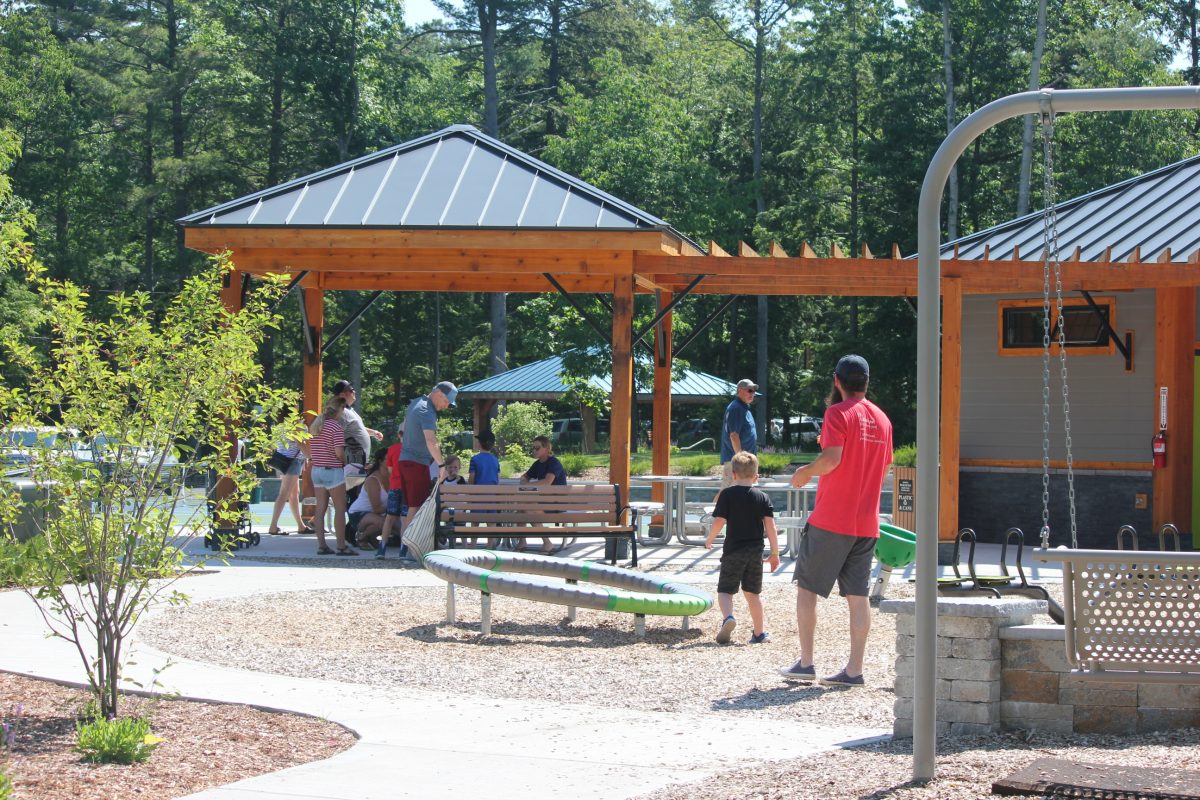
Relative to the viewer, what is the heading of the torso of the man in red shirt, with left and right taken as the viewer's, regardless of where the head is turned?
facing away from the viewer and to the left of the viewer

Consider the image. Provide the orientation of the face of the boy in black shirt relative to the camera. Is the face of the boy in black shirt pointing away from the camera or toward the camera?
away from the camera

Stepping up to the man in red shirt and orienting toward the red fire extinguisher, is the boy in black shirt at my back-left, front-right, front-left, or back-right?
front-left

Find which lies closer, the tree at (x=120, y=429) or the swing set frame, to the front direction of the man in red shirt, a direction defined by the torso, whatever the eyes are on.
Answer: the tree

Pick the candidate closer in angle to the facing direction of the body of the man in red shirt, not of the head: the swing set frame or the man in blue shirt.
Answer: the man in blue shirt

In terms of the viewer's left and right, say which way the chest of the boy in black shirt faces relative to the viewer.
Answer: facing away from the viewer

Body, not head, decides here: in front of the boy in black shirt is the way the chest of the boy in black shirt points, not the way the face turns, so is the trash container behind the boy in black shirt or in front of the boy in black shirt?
in front

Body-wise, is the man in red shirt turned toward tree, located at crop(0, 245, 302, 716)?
no

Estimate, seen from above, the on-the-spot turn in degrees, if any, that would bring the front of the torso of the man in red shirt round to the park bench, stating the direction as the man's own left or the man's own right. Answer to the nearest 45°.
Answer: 0° — they already face it

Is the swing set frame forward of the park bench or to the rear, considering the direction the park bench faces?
forward
